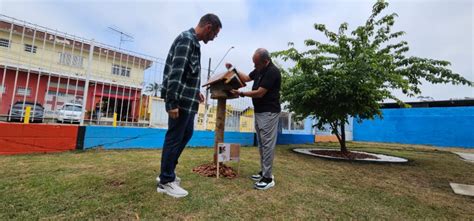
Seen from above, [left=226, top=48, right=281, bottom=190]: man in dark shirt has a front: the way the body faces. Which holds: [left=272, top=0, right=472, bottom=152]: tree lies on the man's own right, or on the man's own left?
on the man's own right

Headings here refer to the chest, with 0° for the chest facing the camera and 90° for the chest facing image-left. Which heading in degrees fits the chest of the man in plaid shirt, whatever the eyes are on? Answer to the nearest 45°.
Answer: approximately 270°

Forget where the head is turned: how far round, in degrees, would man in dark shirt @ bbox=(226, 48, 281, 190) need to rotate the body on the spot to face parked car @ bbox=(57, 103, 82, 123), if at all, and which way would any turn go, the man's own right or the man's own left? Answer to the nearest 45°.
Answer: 0° — they already face it

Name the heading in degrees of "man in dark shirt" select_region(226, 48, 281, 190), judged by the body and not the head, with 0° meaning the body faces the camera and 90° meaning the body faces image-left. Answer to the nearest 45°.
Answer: approximately 90°

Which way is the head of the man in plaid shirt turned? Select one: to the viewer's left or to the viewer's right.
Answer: to the viewer's right

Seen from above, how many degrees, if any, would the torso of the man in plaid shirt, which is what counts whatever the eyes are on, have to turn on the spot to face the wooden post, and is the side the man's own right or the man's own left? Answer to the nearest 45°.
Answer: approximately 45° to the man's own left

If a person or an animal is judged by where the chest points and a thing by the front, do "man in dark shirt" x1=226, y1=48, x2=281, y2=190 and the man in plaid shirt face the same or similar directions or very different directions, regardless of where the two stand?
very different directions

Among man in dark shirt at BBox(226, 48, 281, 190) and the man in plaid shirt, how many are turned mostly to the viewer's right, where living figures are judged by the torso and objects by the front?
1
